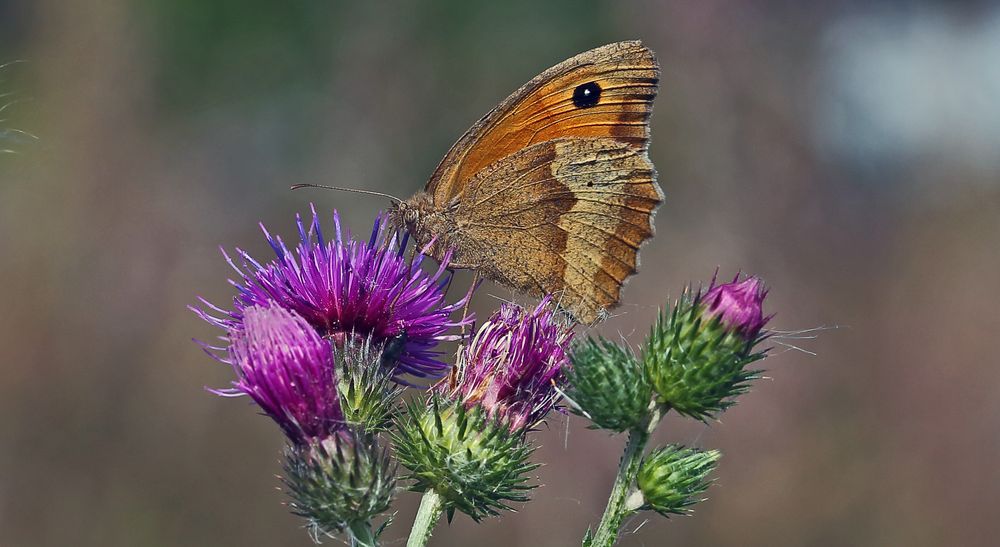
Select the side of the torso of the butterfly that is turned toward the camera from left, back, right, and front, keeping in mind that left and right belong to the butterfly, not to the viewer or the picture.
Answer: left

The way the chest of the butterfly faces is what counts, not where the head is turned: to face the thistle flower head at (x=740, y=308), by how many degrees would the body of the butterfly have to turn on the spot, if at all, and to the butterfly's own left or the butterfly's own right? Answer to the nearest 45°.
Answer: approximately 135° to the butterfly's own left
